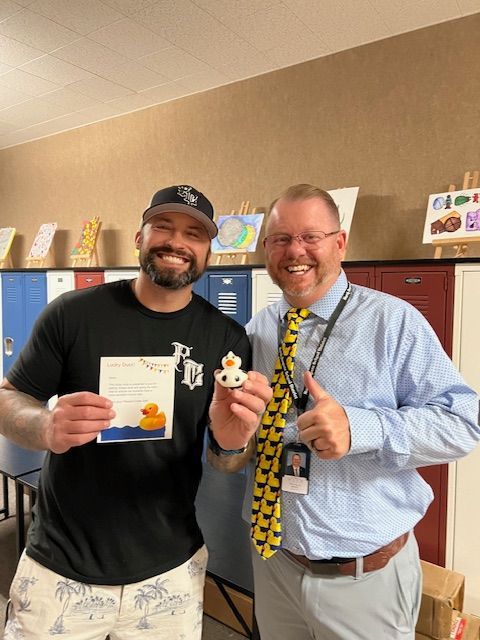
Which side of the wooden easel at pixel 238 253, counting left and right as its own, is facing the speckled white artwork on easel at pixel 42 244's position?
right

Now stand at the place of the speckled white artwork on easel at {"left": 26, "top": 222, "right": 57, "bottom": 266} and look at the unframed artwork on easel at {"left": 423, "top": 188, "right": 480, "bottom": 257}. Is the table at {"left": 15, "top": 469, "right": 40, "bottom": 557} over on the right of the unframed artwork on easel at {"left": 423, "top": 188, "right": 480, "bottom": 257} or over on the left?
right

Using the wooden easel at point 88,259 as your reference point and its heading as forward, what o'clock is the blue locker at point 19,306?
The blue locker is roughly at 2 o'clock from the wooden easel.

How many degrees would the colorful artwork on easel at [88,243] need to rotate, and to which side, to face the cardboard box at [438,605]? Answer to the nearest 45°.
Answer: approximately 45° to its left

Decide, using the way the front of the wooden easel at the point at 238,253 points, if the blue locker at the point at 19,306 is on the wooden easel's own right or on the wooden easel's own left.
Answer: on the wooden easel's own right

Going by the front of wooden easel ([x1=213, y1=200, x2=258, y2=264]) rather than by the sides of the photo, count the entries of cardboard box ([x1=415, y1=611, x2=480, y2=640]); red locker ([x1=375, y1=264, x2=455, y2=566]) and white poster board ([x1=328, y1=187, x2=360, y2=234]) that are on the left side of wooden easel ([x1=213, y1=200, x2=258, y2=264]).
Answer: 3

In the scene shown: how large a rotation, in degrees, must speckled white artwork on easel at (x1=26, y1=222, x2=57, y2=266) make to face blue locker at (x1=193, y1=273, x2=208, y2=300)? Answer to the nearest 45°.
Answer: approximately 45° to its left

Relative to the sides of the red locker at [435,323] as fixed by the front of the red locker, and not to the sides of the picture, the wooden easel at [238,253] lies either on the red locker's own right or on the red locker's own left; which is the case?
on the red locker's own right

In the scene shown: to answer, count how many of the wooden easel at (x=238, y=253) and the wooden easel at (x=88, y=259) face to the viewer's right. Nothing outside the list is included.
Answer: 0

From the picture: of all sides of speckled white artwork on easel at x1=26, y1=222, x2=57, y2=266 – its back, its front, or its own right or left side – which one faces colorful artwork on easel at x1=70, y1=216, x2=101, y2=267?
left

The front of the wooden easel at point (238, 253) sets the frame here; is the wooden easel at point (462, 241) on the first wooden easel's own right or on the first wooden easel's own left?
on the first wooden easel's own left

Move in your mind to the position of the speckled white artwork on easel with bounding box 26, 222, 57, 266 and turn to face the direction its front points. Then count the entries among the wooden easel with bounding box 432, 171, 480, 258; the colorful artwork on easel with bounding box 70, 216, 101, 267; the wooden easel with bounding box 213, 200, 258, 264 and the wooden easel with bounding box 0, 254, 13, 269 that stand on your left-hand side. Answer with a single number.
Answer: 3

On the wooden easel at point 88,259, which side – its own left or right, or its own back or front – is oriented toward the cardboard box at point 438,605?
left
